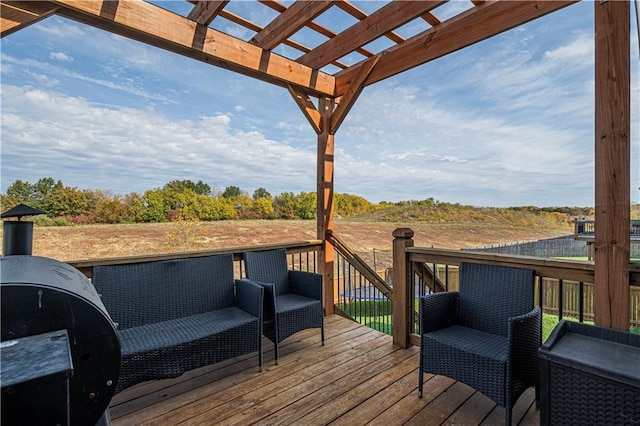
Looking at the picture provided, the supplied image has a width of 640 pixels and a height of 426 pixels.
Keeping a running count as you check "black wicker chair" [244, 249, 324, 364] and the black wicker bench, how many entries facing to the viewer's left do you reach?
0

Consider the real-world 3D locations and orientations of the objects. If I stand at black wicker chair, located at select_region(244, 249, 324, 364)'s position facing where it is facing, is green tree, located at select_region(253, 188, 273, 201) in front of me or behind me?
behind

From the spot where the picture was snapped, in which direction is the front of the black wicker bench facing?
facing the viewer and to the right of the viewer

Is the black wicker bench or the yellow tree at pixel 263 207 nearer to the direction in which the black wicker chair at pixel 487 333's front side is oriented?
the black wicker bench

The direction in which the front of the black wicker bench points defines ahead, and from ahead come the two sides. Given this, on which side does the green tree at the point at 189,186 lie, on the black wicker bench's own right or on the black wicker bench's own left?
on the black wicker bench's own left

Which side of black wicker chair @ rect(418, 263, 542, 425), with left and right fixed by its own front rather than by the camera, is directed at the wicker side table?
left

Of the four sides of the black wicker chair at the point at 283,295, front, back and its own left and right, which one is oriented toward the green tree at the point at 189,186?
back

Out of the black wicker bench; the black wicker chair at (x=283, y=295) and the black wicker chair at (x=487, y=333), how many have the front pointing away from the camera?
0

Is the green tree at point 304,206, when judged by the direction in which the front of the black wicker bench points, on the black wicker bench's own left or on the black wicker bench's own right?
on the black wicker bench's own left

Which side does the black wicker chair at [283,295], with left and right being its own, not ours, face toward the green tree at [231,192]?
back

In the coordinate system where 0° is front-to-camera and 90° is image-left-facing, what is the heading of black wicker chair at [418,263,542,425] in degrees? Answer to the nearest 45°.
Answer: approximately 45°

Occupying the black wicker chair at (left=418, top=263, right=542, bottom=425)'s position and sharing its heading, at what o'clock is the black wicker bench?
The black wicker bench is roughly at 1 o'clock from the black wicker chair.

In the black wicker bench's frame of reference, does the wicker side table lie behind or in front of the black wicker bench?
in front
